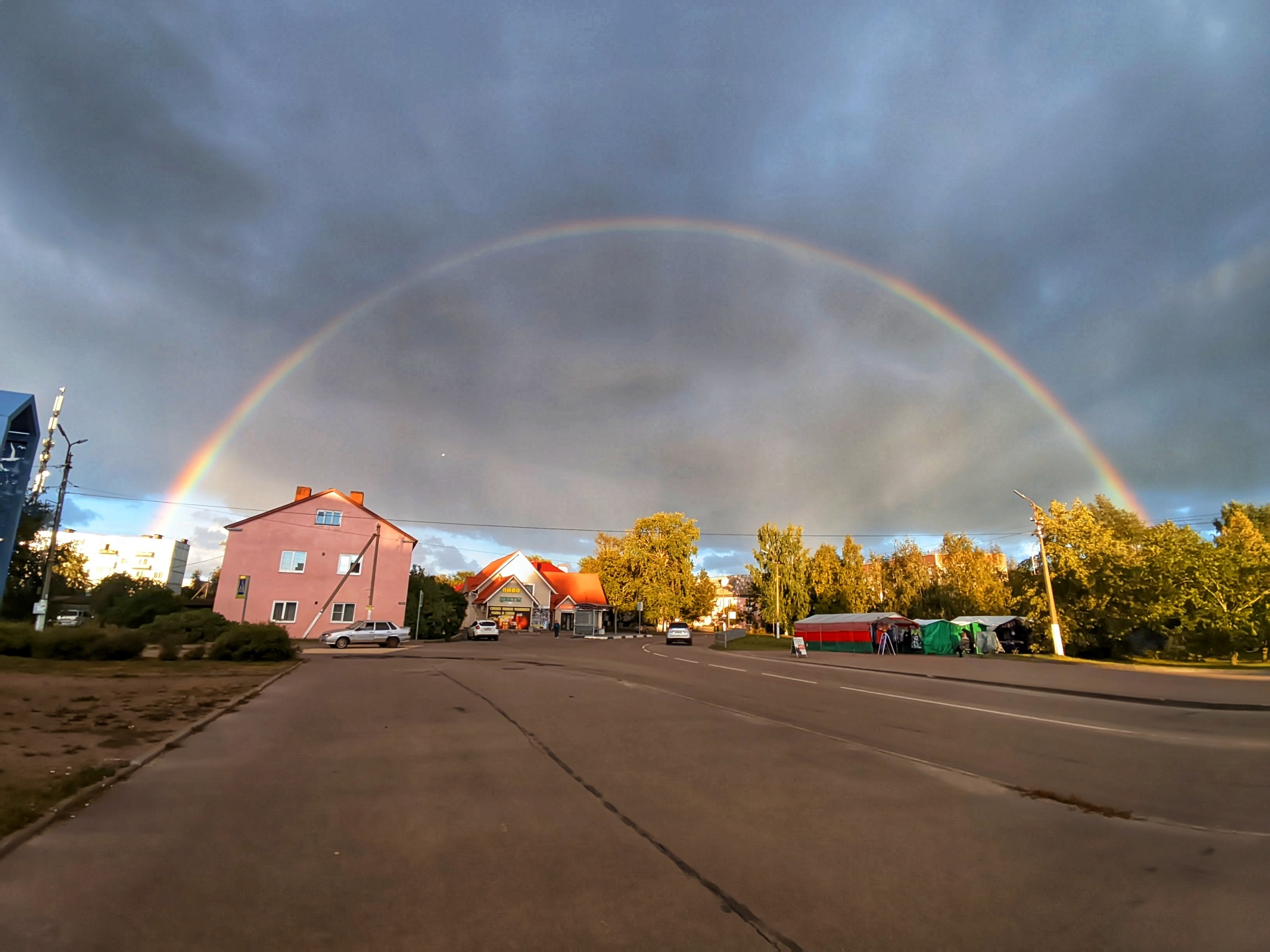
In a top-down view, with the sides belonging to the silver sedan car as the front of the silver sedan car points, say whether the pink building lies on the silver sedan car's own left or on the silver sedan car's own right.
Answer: on the silver sedan car's own right

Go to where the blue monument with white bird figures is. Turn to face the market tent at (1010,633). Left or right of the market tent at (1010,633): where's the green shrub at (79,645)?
right

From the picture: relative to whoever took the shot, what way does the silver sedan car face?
facing to the left of the viewer

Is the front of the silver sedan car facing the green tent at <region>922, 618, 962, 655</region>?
no

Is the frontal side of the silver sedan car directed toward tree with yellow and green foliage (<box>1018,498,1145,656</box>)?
no

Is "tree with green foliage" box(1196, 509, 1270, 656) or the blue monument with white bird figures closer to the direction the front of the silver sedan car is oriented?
the blue monument with white bird figures

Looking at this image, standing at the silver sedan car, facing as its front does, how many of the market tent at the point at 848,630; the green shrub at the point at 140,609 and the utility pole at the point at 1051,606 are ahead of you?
1

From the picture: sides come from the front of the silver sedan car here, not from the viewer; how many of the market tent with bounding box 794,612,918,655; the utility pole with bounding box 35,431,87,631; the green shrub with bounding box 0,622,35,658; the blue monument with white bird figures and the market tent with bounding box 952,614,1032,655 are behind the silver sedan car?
2

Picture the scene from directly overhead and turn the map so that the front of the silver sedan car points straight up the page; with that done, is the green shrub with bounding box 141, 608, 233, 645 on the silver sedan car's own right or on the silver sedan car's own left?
on the silver sedan car's own left

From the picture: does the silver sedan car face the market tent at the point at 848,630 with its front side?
no

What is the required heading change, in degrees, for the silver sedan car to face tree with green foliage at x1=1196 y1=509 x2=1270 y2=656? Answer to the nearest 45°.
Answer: approximately 135° to its left

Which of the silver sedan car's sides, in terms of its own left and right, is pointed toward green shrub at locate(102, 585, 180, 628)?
front

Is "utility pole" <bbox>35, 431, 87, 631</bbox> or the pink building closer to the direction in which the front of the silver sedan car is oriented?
the utility pole

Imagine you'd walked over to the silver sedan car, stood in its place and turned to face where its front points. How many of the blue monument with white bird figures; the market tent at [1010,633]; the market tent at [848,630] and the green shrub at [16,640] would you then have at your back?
2

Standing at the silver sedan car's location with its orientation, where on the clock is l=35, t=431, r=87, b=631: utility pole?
The utility pole is roughly at 11 o'clock from the silver sedan car.

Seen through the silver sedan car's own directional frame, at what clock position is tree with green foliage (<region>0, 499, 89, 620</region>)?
The tree with green foliage is roughly at 1 o'clock from the silver sedan car.

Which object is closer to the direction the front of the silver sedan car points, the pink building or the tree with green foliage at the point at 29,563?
the tree with green foliage
